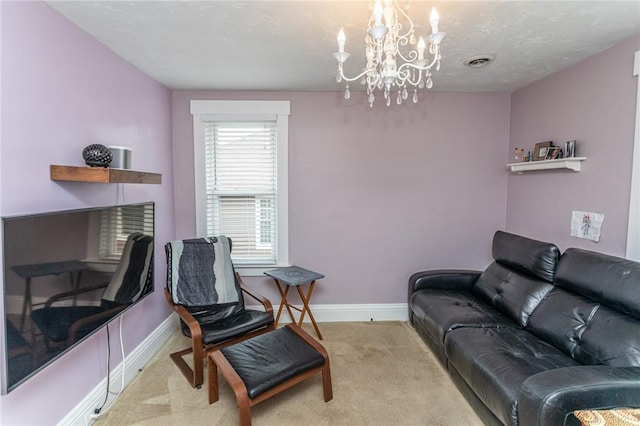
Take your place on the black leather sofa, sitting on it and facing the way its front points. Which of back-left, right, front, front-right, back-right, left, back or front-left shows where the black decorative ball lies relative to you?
front

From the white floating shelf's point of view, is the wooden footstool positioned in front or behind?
in front

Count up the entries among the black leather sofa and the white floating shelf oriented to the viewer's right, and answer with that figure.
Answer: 0

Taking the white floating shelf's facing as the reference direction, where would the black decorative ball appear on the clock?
The black decorative ball is roughly at 12 o'clock from the white floating shelf.

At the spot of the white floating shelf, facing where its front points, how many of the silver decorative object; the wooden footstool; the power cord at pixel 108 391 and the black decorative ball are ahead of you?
4

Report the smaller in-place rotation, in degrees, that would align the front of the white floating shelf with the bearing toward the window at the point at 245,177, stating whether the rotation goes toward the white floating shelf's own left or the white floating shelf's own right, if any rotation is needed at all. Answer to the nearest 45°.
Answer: approximately 45° to the white floating shelf's own right

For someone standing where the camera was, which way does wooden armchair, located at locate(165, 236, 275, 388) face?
facing the viewer and to the right of the viewer

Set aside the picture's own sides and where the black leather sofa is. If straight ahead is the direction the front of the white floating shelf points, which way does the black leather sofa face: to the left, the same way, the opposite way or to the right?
the same way

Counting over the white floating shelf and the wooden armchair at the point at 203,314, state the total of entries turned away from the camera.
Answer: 0

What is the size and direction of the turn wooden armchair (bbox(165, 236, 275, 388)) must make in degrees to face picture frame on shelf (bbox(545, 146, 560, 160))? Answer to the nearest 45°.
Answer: approximately 45° to its left

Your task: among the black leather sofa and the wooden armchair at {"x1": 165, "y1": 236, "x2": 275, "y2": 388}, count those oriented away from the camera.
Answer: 0

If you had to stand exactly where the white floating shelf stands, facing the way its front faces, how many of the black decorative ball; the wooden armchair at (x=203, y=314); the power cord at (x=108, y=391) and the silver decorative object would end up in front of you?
4

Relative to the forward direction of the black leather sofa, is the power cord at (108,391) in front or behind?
in front

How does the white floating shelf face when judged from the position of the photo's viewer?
facing the viewer and to the left of the viewer

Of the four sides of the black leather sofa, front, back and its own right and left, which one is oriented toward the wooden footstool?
front

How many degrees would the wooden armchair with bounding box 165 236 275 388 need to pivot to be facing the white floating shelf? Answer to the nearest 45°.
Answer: approximately 45° to its left
